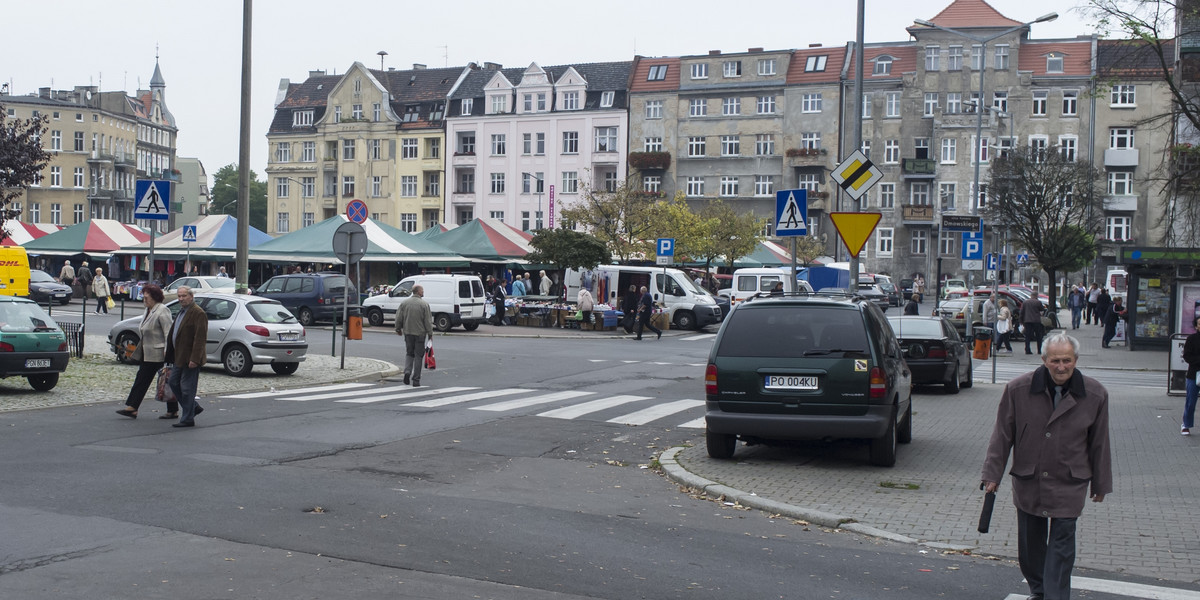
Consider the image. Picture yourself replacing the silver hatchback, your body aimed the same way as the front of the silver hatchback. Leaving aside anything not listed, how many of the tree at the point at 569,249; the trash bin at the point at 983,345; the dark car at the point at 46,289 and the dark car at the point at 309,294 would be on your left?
0

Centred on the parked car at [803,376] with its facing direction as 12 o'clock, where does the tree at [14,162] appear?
The tree is roughly at 10 o'clock from the parked car.

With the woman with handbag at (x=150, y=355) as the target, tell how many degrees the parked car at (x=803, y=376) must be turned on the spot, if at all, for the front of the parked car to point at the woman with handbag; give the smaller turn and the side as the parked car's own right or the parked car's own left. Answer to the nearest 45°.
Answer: approximately 90° to the parked car's own left

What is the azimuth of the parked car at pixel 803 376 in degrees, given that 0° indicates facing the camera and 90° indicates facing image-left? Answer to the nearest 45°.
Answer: approximately 180°

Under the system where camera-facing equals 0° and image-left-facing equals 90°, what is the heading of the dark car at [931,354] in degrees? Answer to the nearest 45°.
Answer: approximately 180°

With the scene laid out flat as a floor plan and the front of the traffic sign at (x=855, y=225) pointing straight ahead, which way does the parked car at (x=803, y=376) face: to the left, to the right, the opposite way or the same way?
the opposite way

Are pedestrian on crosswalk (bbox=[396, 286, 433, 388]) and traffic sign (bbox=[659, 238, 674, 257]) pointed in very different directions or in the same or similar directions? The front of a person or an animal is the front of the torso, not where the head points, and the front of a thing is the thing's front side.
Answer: very different directions

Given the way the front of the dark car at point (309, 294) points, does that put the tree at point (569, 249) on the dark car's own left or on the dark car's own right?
on the dark car's own right

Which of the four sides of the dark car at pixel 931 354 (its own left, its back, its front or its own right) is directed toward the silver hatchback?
left

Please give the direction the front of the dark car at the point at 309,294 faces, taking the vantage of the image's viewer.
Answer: facing away from the viewer and to the left of the viewer

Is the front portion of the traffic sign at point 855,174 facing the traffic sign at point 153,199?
no

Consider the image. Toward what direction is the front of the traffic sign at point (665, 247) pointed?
toward the camera

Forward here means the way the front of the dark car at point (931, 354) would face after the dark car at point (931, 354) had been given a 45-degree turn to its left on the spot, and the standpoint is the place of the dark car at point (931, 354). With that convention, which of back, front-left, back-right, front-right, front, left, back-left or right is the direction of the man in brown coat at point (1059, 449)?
back-left

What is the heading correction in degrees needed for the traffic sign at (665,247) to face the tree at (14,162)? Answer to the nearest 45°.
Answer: approximately 45° to its right

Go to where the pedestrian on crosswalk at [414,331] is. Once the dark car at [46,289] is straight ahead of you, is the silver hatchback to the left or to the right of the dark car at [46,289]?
left

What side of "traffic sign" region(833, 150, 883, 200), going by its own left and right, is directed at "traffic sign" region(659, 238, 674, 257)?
back
